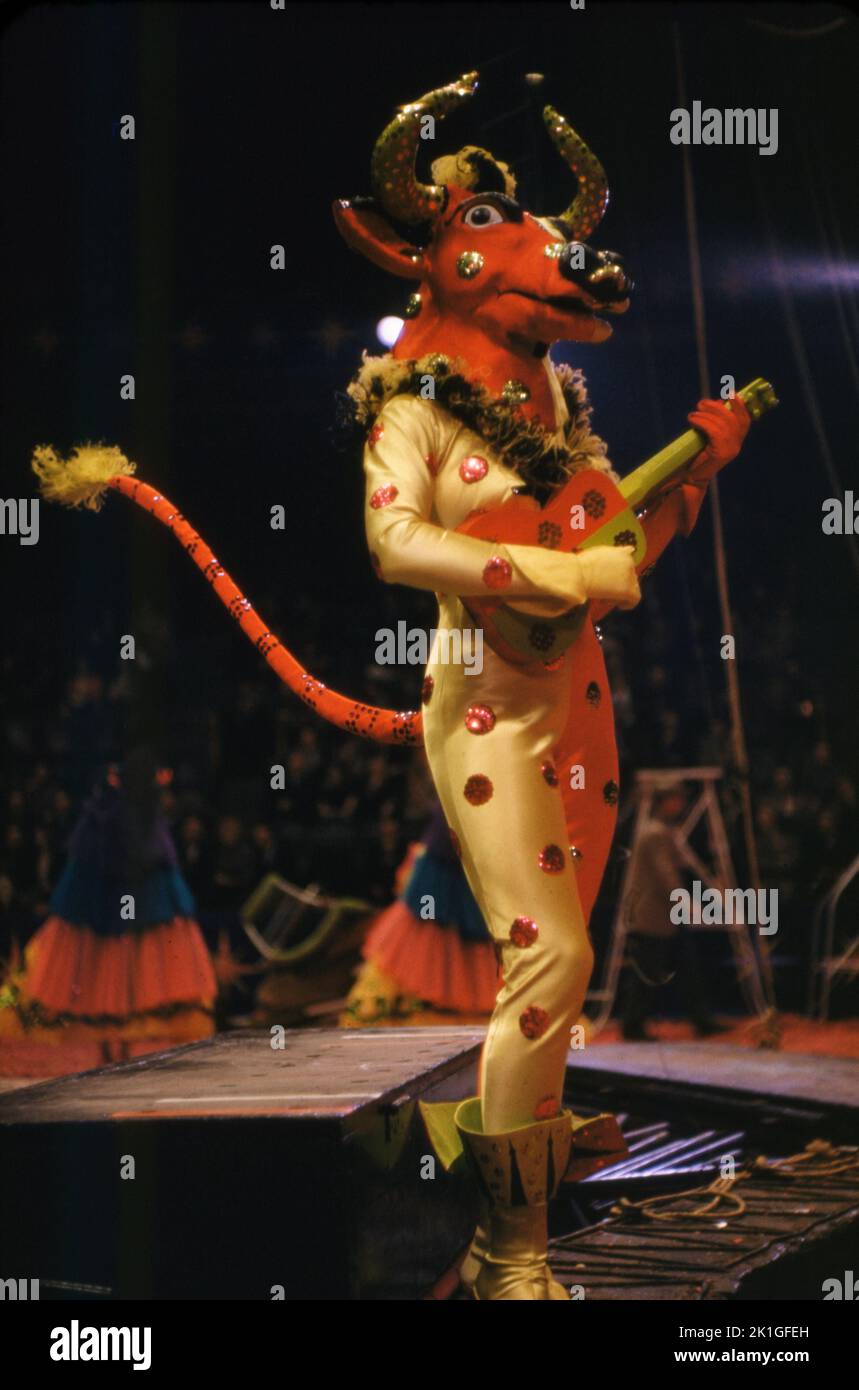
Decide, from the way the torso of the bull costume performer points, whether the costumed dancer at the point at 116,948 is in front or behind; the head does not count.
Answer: behind

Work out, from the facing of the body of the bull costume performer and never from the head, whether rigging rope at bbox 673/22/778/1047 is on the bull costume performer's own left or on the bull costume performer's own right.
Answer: on the bull costume performer's own left

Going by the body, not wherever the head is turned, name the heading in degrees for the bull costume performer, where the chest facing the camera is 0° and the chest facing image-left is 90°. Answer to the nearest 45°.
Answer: approximately 315°

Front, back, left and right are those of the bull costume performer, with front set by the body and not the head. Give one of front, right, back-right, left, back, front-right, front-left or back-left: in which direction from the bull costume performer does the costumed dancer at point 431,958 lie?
back-left
